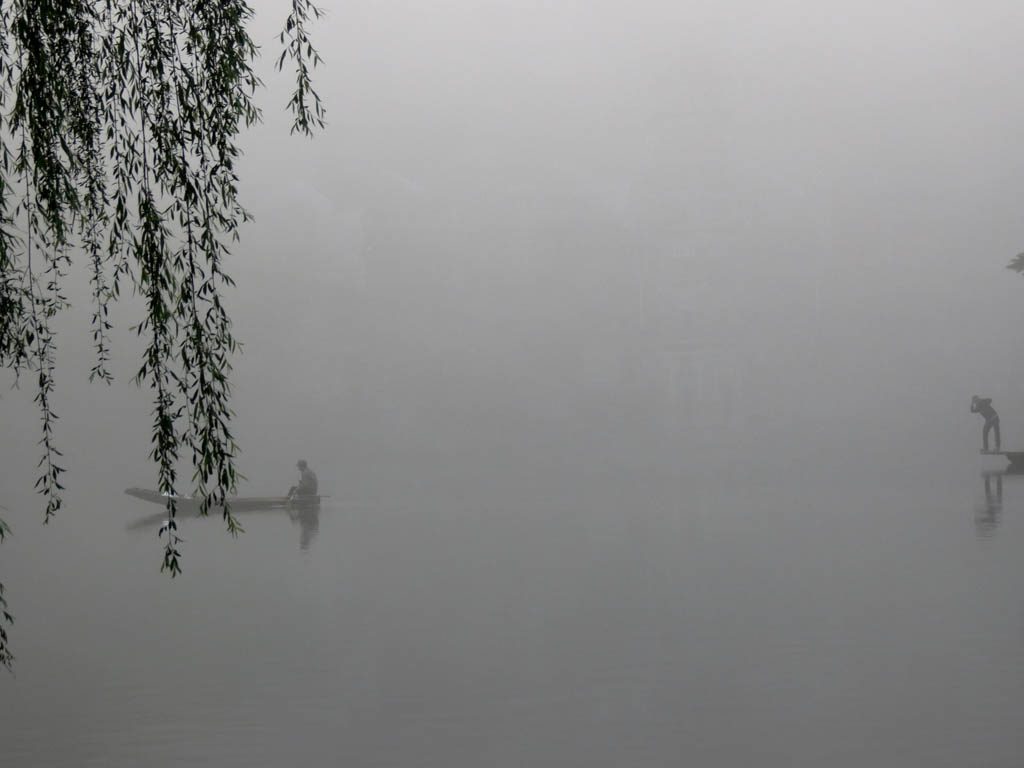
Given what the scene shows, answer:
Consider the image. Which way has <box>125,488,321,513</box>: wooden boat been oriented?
to the viewer's left

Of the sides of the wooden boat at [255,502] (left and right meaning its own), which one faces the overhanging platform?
back

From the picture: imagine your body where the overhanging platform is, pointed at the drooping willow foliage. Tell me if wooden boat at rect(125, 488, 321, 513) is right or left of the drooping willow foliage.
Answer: right

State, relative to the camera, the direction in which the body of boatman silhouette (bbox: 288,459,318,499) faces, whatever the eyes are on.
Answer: to the viewer's left

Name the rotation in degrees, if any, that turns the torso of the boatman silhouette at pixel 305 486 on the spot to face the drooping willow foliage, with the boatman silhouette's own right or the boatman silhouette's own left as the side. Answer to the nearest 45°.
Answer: approximately 90° to the boatman silhouette's own left

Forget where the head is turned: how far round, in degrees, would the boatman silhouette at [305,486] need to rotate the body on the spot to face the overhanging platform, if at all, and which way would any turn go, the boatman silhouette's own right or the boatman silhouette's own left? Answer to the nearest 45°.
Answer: approximately 180°

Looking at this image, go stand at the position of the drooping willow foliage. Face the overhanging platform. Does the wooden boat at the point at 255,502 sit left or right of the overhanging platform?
left

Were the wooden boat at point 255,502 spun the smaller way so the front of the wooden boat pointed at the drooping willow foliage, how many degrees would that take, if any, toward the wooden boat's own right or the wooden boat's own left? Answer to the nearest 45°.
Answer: approximately 90° to the wooden boat's own left
